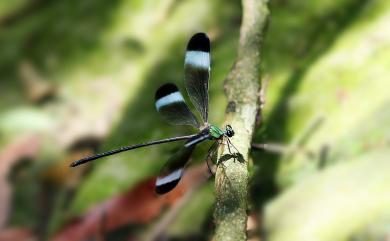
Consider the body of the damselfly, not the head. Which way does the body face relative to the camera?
to the viewer's right
